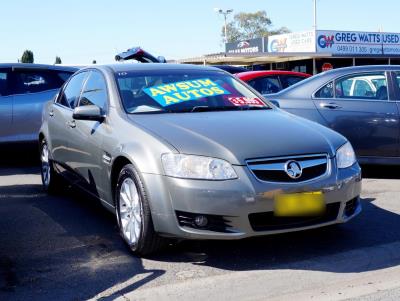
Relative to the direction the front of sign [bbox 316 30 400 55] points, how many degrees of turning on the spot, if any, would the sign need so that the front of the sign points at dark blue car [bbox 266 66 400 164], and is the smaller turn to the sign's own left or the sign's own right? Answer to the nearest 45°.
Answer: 0° — it already faces it

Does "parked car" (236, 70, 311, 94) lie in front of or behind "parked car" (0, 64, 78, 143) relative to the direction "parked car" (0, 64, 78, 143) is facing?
behind

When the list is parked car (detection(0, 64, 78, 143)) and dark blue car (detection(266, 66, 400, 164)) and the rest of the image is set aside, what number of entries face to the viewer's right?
1

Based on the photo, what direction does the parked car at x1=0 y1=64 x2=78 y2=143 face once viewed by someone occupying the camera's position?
facing to the left of the viewer

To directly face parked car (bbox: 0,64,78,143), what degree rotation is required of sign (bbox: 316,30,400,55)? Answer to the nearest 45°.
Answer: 0° — it already faces it

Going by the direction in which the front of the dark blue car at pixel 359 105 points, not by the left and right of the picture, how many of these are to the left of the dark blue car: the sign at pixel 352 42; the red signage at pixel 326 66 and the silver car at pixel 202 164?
2

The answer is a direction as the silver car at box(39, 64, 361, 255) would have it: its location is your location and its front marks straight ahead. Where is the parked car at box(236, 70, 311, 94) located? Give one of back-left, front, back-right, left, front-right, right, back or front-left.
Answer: back-left

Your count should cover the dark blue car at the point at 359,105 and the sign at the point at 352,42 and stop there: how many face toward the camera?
1

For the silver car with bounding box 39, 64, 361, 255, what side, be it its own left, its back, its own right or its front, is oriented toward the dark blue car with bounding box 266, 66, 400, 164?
left

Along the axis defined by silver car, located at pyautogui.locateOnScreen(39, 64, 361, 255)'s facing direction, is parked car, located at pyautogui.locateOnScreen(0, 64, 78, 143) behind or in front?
behind
